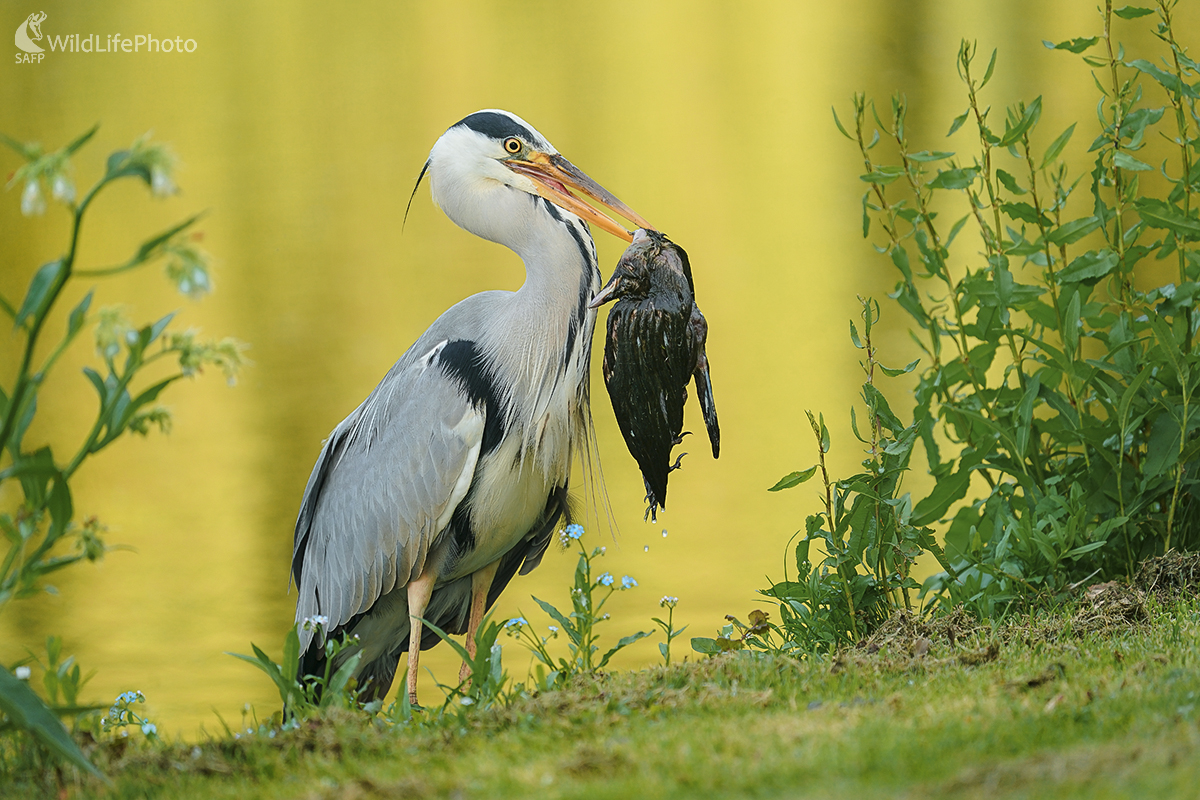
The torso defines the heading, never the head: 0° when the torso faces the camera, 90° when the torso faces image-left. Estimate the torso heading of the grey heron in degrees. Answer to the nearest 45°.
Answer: approximately 315°

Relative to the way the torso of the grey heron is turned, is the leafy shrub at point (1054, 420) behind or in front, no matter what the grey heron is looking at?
in front
